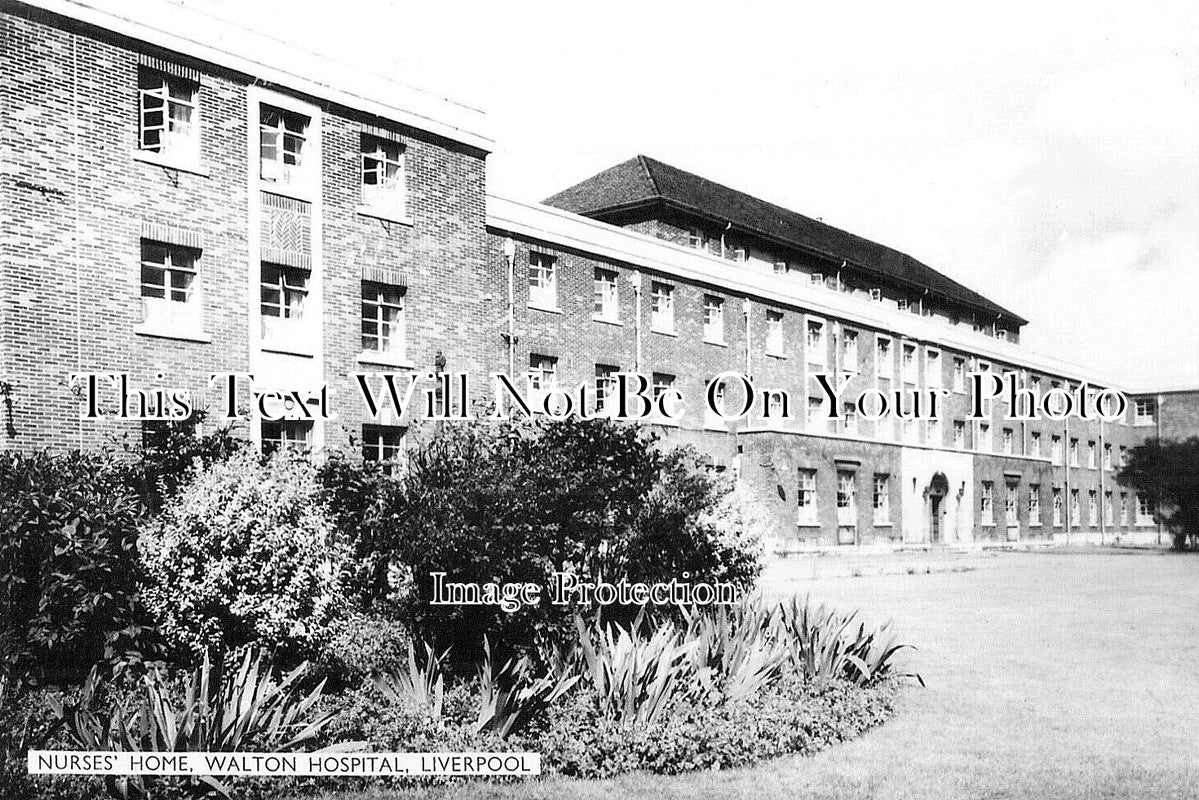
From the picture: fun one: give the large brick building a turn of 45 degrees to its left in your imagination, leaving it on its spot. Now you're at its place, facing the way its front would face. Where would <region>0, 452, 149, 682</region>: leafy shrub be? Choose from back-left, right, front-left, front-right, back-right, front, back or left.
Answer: right

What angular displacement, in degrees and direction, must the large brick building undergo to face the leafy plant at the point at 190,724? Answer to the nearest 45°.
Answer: approximately 45° to its right

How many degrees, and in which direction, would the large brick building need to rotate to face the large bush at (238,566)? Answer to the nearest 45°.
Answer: approximately 45° to its right

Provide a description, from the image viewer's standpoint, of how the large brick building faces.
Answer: facing the viewer and to the right of the viewer
